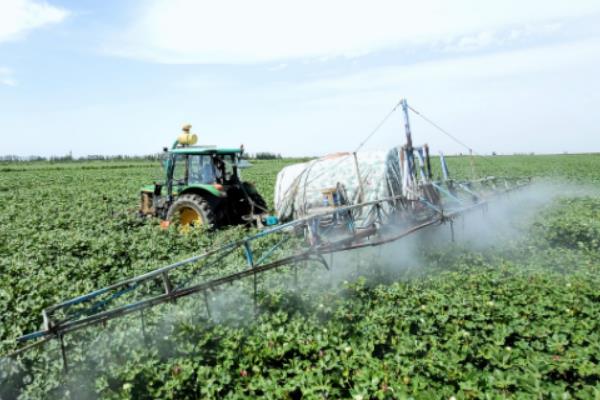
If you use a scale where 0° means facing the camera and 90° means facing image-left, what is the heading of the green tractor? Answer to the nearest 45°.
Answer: approximately 135°
